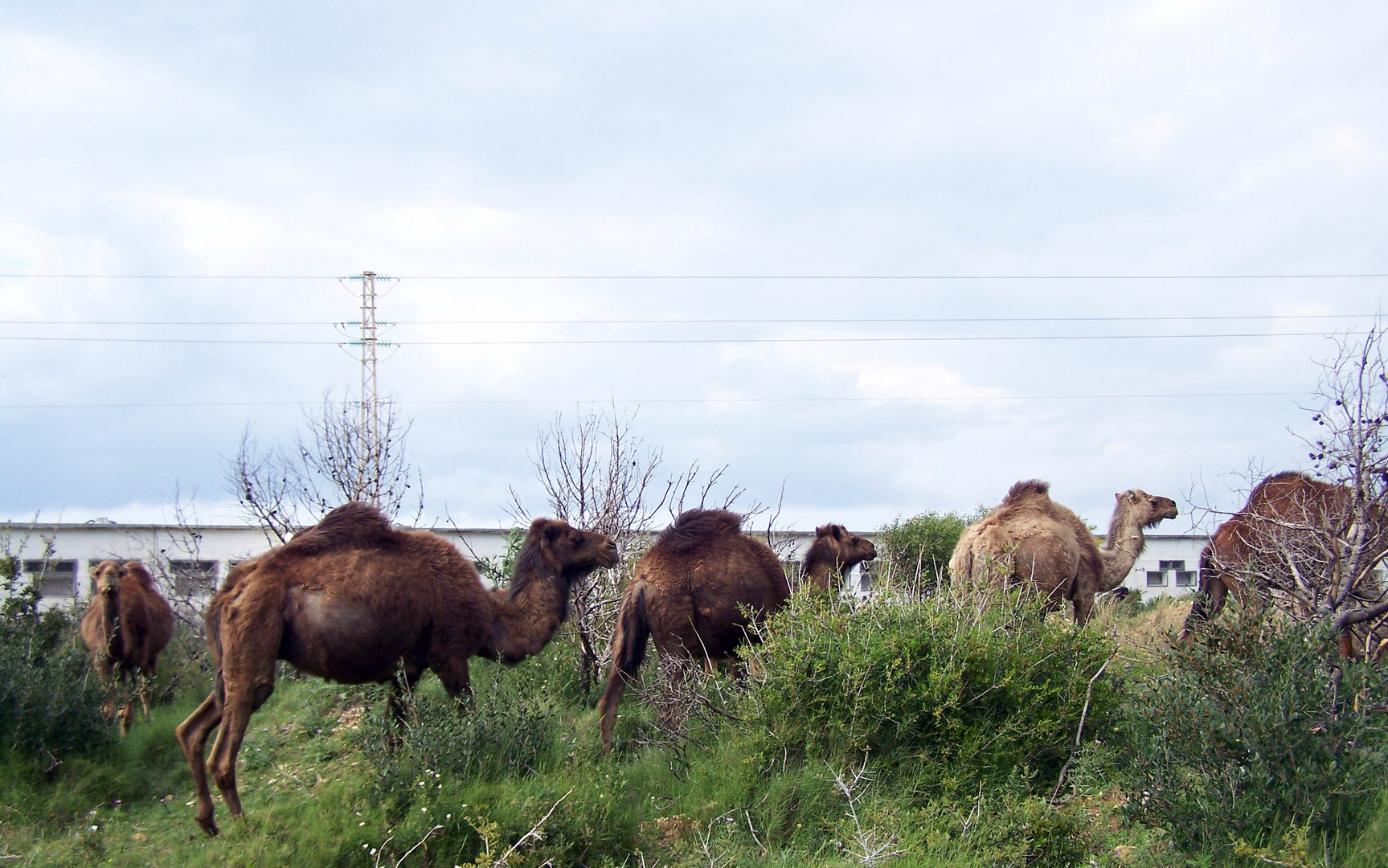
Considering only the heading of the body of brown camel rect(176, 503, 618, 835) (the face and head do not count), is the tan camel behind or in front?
in front

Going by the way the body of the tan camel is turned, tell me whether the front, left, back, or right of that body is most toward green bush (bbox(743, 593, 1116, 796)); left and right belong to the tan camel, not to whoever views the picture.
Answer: right

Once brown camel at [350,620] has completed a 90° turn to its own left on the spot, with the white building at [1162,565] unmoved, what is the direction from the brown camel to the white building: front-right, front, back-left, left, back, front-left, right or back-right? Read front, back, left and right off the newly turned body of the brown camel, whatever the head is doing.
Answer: front-right

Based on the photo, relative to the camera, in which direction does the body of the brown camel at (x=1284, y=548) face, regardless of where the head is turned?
to the viewer's right

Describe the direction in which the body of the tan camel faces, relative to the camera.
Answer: to the viewer's right

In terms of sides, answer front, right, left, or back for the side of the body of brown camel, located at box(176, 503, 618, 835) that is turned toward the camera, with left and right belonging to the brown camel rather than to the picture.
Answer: right

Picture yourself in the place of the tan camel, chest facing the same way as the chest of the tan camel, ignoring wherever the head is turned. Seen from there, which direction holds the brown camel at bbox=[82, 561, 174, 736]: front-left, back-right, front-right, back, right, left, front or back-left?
back

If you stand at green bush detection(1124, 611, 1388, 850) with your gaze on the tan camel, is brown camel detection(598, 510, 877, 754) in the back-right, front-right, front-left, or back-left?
front-left

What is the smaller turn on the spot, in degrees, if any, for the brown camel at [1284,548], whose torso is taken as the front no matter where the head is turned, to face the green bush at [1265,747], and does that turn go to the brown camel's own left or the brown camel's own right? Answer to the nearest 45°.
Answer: approximately 90° to the brown camel's own right

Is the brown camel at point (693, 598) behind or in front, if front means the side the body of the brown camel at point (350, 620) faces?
in front

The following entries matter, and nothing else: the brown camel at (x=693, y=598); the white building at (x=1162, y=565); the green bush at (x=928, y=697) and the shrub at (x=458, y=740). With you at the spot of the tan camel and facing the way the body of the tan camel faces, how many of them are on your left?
1

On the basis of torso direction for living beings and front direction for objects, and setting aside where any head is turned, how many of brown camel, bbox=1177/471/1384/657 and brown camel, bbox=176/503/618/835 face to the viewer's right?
2

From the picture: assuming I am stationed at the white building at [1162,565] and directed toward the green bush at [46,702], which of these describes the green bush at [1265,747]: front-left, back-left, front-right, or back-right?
front-left

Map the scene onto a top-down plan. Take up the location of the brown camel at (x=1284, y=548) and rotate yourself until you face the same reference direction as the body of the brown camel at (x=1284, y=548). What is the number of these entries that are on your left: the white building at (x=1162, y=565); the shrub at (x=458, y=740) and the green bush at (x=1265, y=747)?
1

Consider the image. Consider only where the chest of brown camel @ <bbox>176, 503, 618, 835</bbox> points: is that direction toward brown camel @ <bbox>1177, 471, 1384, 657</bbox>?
yes
